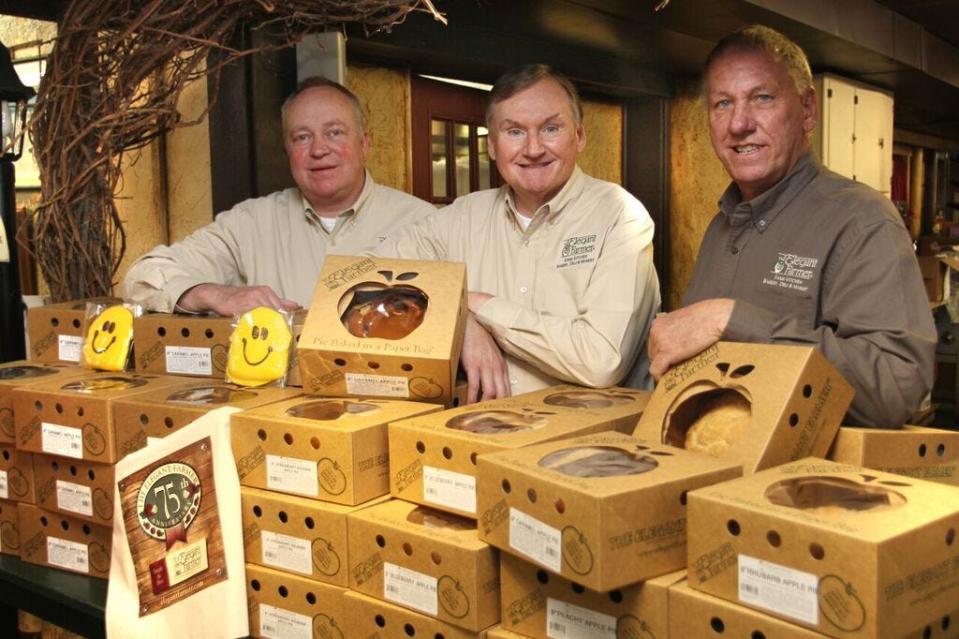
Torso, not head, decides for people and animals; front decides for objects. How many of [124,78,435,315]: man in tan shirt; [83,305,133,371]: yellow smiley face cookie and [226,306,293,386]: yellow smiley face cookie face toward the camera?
3

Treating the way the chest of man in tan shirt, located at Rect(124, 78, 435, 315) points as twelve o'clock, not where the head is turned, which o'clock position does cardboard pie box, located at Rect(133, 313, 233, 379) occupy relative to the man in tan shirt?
The cardboard pie box is roughly at 1 o'clock from the man in tan shirt.

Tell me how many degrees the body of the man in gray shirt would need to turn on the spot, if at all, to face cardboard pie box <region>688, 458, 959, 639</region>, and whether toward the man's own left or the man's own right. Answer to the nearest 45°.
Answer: approximately 45° to the man's own left

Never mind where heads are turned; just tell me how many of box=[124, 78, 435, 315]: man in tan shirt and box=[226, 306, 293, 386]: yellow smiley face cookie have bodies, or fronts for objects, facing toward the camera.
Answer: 2

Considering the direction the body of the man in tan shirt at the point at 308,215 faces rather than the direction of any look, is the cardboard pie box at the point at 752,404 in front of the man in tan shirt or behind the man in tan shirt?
in front
